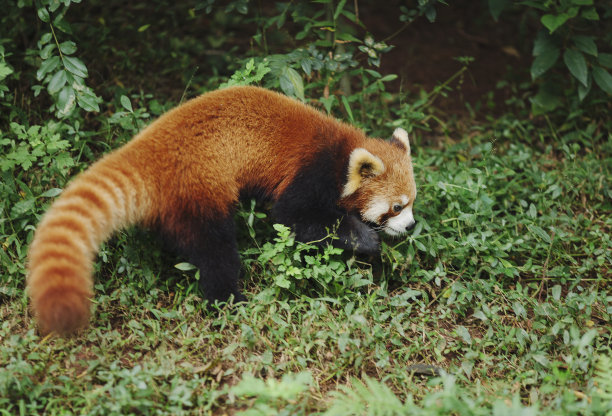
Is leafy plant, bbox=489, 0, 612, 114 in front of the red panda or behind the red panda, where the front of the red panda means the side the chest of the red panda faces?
in front

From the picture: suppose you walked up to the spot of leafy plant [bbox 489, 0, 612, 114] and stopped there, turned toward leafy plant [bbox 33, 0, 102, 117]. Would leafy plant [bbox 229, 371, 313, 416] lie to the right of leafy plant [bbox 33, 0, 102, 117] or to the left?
left

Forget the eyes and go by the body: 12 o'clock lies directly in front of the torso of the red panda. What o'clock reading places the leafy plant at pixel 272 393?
The leafy plant is roughly at 3 o'clock from the red panda.

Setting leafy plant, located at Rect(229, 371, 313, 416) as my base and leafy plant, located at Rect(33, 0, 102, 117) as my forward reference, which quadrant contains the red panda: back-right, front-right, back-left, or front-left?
front-right

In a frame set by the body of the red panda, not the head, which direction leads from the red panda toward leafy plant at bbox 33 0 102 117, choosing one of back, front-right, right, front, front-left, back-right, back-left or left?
back-left

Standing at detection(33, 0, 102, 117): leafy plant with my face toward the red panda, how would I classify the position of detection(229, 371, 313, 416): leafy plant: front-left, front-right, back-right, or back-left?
front-right

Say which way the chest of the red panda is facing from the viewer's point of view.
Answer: to the viewer's right

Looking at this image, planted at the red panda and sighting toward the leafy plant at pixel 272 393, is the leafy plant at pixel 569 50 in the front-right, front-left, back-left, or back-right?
back-left
